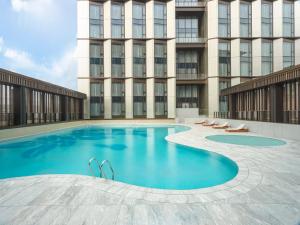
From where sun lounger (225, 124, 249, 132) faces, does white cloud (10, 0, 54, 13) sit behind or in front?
in front

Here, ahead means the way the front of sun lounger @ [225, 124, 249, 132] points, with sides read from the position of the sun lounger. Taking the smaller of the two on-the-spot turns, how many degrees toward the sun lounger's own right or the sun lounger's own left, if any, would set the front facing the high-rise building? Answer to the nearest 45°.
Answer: approximately 45° to the sun lounger's own right

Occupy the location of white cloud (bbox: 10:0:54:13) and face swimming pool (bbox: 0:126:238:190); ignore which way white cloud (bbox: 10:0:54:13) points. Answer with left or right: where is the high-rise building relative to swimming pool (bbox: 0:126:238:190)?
left

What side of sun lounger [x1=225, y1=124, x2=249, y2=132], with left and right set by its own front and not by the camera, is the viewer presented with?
left

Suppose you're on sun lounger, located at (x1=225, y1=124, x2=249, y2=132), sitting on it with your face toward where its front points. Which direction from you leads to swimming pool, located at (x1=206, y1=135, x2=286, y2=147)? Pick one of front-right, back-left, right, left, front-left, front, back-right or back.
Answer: left
